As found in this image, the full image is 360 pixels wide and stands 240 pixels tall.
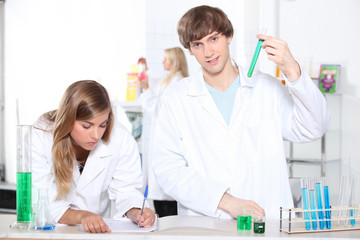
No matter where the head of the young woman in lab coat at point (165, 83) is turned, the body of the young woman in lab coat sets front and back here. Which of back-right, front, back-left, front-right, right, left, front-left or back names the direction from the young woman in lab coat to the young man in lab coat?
left

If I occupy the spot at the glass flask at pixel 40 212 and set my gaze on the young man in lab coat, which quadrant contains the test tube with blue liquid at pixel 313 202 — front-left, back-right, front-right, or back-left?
front-right

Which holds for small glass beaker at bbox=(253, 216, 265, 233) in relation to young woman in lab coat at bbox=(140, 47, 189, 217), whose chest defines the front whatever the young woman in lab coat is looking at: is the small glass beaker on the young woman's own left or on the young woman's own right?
on the young woman's own left

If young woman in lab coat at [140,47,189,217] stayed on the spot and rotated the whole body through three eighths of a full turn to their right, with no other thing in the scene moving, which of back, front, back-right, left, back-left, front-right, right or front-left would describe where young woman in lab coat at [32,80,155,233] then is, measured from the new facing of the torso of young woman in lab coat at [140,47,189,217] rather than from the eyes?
back-right

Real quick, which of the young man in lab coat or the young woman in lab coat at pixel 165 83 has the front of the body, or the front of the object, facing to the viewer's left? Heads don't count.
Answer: the young woman in lab coat

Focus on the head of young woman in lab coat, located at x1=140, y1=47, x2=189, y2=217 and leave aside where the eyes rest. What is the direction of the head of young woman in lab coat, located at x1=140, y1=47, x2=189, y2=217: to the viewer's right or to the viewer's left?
to the viewer's left

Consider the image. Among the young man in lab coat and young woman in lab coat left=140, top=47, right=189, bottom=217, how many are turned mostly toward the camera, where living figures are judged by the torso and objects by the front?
1

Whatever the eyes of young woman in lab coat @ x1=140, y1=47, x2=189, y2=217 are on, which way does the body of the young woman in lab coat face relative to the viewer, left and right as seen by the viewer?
facing to the left of the viewer

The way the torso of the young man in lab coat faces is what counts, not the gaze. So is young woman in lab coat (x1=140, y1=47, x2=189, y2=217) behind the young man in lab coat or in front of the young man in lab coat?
behind

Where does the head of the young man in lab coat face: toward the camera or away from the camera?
toward the camera

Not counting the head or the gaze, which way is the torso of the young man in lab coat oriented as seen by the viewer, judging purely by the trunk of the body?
toward the camera

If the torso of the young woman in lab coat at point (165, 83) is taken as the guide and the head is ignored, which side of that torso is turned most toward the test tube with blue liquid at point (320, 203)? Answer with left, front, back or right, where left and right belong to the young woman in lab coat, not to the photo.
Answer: left

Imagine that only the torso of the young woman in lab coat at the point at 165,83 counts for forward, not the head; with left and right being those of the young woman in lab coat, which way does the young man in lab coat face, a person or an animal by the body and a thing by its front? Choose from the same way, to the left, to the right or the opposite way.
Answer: to the left

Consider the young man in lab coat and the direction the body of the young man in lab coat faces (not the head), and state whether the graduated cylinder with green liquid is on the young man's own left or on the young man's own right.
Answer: on the young man's own right

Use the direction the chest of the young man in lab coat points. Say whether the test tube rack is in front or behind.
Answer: in front

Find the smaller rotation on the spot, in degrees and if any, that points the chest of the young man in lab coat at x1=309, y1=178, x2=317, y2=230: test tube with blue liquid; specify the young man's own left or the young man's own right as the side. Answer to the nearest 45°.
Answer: approximately 45° to the young man's own left
